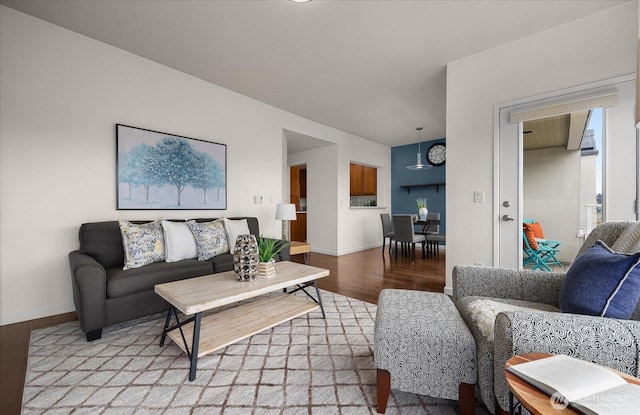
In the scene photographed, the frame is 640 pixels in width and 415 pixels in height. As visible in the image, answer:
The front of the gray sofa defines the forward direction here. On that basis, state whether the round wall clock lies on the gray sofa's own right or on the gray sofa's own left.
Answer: on the gray sofa's own left

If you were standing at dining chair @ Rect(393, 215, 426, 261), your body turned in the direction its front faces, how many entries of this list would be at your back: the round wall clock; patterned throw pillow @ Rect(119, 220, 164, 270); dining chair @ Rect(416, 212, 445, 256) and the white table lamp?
2

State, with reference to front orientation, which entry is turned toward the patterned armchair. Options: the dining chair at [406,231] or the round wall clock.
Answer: the round wall clock

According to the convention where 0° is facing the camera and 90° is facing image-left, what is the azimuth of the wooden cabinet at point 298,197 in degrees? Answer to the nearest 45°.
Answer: approximately 315°

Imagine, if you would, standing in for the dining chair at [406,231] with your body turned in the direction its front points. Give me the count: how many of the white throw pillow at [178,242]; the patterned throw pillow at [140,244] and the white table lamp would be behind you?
3

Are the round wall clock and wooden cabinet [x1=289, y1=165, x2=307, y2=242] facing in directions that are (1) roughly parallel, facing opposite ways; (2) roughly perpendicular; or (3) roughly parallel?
roughly perpendicular

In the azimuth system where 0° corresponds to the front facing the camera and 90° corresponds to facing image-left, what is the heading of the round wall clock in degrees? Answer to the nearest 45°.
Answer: approximately 0°

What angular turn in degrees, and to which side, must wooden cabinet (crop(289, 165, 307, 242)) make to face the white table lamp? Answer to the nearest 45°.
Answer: approximately 45° to its right

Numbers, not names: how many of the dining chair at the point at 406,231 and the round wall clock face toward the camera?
1

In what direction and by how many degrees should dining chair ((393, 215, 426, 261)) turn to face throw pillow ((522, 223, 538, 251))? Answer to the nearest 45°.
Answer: approximately 90° to its right

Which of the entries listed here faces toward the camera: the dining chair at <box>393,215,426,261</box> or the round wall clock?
the round wall clock

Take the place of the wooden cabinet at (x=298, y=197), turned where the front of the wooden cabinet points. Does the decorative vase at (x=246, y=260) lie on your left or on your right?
on your right

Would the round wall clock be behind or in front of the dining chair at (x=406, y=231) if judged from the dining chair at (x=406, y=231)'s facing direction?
in front

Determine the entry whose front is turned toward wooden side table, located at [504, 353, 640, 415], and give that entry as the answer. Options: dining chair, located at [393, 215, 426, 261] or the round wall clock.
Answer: the round wall clock
